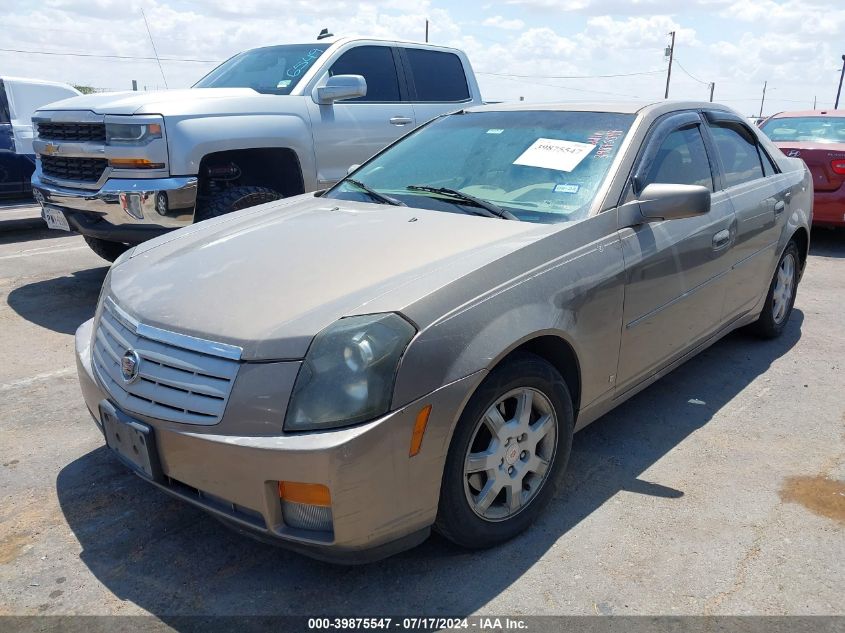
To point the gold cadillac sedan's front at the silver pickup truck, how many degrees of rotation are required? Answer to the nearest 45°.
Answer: approximately 90° to its right

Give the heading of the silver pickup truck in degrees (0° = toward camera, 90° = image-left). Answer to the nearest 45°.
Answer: approximately 45°

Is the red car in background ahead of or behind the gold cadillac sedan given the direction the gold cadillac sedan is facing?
behind

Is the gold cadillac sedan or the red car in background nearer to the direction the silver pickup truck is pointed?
the gold cadillac sedan

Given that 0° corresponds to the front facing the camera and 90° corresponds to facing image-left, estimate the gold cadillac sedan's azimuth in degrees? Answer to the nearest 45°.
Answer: approximately 45°

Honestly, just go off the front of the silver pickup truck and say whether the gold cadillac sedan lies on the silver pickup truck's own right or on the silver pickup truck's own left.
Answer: on the silver pickup truck's own left

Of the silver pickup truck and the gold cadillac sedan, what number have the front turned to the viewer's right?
0

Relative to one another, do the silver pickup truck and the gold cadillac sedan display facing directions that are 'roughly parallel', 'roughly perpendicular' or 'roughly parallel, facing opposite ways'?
roughly parallel

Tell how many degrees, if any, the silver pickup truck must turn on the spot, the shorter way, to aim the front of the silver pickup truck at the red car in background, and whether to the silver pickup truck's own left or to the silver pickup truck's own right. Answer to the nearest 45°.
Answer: approximately 135° to the silver pickup truck's own left

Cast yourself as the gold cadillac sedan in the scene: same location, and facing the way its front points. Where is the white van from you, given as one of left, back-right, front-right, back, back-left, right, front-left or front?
right

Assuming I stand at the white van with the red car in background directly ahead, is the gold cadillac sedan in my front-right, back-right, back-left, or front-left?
front-right

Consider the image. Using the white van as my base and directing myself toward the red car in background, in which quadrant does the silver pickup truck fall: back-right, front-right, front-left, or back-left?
front-right

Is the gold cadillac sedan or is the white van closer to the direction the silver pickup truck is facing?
the gold cadillac sedan

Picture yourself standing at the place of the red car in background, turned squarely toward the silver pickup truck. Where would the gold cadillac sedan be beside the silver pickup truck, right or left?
left
